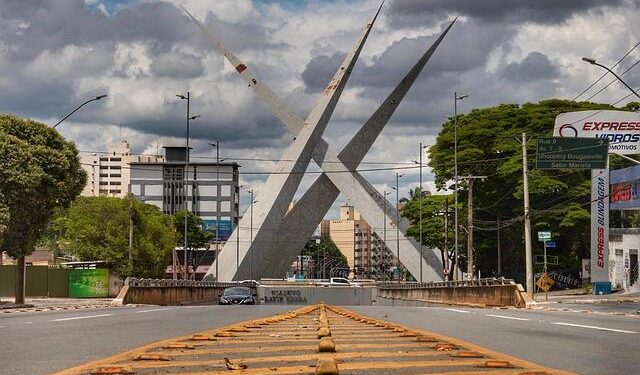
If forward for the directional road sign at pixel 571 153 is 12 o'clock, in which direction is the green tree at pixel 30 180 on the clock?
The green tree is roughly at 2 o'clock from the directional road sign.

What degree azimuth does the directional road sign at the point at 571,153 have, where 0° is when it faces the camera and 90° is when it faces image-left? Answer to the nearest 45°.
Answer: approximately 0°
